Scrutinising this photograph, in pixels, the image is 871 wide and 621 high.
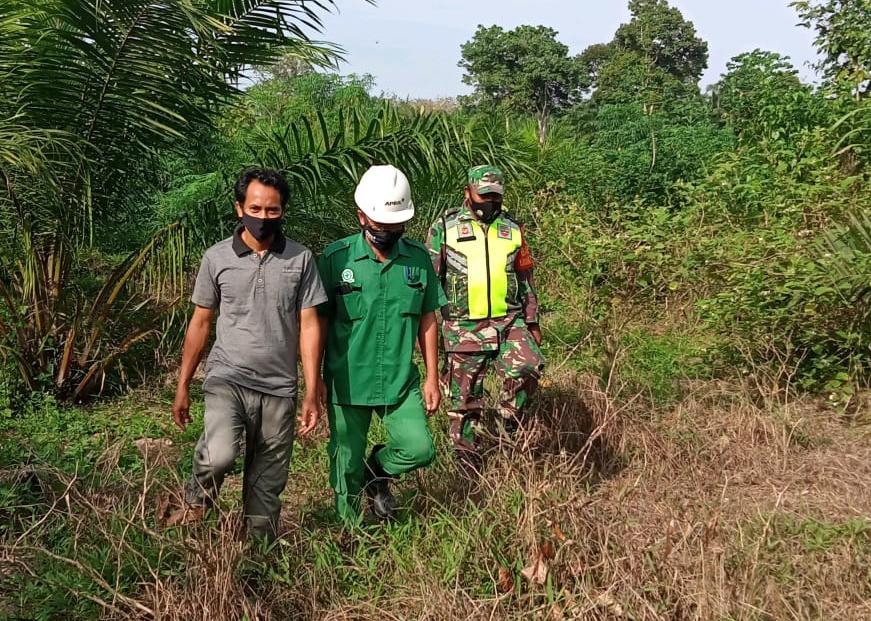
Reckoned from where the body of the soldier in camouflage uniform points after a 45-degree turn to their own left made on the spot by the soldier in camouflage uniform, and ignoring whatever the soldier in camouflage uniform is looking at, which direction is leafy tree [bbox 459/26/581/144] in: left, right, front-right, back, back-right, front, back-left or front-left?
back-left

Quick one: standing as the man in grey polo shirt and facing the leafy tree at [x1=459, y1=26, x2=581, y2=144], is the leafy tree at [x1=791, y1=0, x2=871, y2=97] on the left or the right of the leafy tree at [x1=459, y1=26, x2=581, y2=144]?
right

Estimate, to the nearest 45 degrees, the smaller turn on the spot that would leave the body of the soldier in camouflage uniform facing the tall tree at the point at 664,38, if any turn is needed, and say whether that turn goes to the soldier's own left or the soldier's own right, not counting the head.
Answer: approximately 180°

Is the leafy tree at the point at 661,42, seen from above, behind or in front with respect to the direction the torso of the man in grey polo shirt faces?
behind

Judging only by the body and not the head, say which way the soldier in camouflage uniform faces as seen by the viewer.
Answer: toward the camera

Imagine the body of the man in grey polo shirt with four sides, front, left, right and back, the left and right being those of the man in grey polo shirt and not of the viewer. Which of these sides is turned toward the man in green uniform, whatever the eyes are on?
left

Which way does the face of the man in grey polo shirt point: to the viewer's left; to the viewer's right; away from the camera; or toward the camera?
toward the camera

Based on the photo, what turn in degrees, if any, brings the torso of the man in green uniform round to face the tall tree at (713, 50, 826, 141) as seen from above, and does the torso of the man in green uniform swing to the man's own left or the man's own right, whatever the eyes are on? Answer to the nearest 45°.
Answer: approximately 135° to the man's own left

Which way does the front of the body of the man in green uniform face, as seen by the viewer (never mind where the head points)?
toward the camera

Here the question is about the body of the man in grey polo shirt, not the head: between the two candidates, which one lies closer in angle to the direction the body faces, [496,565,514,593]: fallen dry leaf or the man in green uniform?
the fallen dry leaf

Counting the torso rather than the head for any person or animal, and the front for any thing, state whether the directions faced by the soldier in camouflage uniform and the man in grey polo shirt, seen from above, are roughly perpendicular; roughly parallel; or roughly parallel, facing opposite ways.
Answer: roughly parallel

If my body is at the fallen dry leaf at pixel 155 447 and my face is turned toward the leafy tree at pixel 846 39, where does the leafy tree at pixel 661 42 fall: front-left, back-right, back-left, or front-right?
front-left
